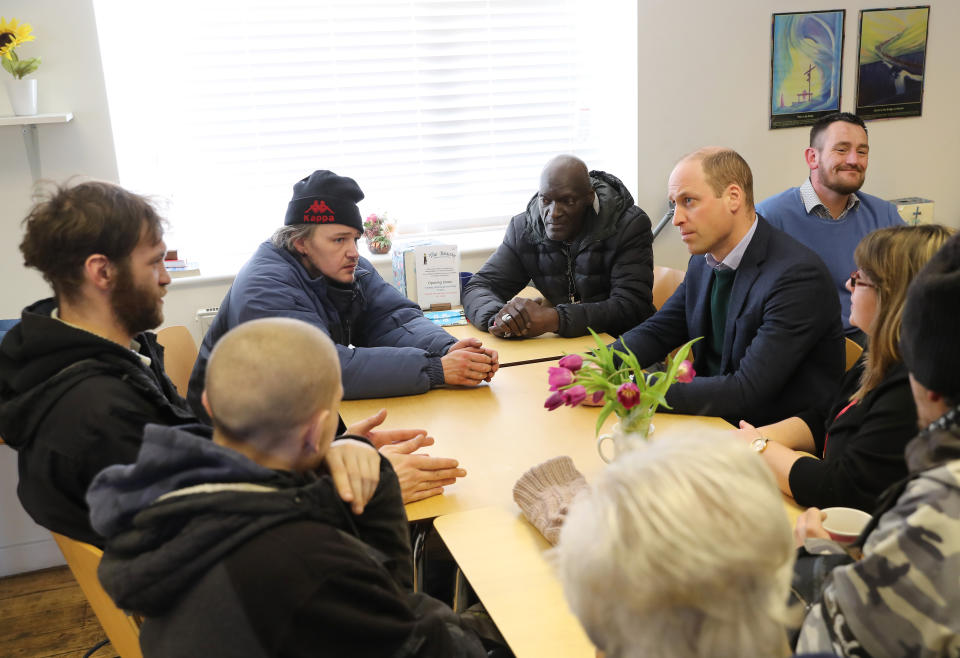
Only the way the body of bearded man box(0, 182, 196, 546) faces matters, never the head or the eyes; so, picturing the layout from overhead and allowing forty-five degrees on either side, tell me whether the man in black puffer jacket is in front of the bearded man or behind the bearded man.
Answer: in front

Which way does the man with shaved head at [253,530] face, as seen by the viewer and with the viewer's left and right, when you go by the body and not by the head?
facing away from the viewer and to the right of the viewer

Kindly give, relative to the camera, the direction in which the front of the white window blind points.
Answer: facing the viewer

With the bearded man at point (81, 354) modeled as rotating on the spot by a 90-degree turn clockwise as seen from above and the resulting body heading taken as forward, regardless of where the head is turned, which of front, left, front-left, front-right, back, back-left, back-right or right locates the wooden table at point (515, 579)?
front-left

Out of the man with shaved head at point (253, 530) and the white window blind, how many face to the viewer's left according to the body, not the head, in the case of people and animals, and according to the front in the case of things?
0

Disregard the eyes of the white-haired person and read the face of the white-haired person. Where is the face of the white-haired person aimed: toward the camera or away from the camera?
away from the camera

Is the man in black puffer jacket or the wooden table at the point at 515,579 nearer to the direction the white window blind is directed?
the wooden table

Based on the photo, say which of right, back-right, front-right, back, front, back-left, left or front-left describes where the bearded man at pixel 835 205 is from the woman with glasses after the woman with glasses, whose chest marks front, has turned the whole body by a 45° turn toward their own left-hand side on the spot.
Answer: back-right

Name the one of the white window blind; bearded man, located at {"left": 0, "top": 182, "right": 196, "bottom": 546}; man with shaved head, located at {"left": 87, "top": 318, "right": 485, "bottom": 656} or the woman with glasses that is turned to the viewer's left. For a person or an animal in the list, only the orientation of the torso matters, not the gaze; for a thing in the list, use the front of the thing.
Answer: the woman with glasses

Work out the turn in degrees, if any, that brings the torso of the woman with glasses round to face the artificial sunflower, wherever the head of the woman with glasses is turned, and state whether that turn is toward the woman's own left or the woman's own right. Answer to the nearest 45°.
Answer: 0° — they already face it

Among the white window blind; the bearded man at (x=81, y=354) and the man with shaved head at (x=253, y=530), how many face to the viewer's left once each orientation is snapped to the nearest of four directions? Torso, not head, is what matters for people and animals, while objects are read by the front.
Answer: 0

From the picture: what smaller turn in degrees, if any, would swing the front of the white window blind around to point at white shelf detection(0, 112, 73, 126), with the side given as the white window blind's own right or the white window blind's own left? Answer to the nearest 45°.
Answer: approximately 45° to the white window blind's own right

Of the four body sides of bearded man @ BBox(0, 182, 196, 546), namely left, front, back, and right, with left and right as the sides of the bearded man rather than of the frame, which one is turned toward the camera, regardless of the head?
right

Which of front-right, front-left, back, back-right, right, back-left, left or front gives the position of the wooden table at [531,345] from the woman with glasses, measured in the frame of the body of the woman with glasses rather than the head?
front-right

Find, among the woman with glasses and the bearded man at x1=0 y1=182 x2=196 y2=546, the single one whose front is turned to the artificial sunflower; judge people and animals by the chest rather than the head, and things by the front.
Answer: the woman with glasses

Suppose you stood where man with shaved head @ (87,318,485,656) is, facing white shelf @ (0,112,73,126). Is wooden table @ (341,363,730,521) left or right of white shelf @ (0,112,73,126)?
right

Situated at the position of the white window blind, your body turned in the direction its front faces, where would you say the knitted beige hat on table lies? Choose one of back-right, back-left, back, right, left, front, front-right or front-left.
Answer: front

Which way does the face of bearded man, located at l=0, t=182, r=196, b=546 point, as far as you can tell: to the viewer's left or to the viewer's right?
to the viewer's right
